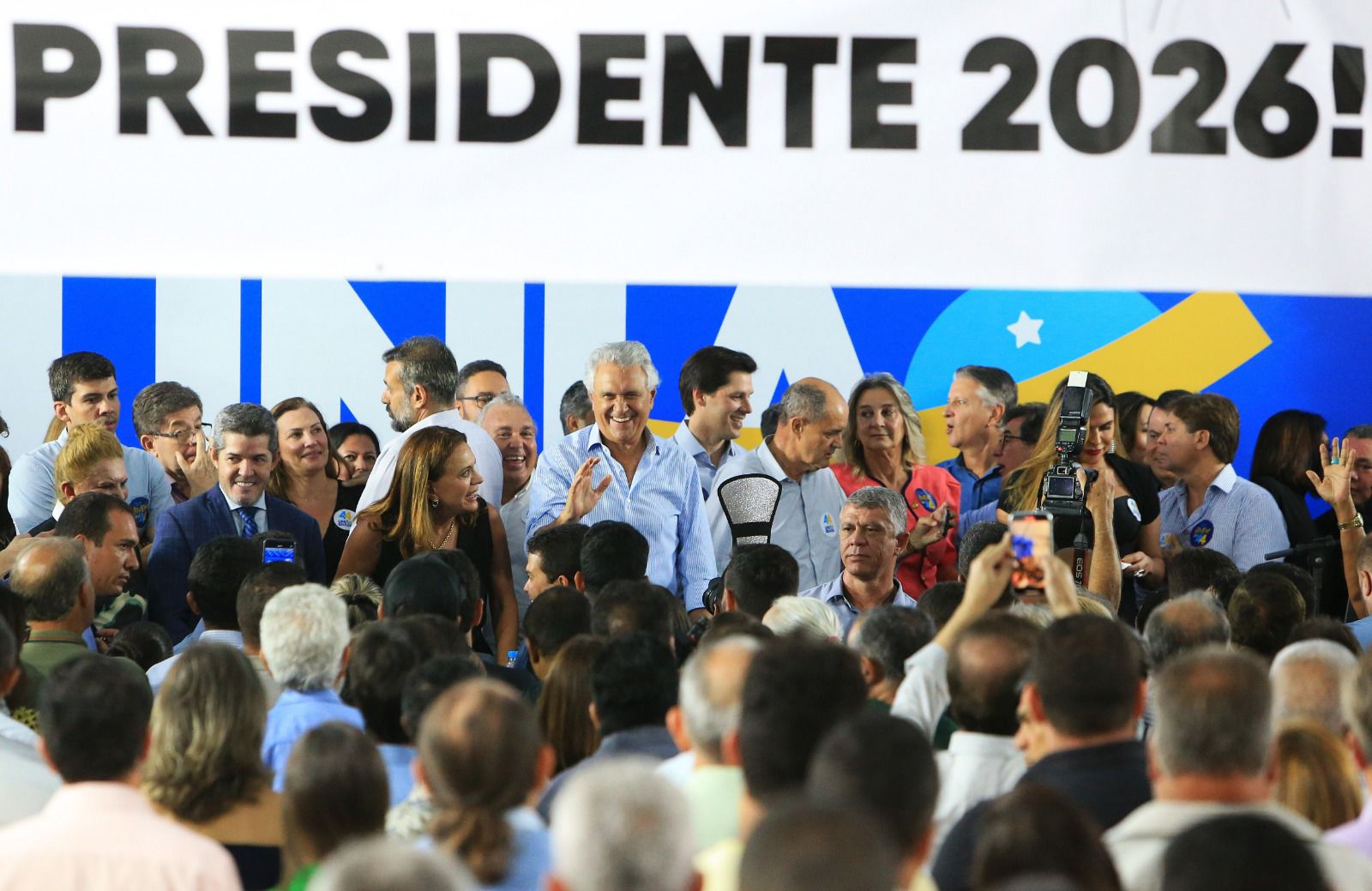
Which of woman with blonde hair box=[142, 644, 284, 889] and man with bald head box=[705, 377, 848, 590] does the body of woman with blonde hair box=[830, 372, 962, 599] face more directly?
the woman with blonde hair

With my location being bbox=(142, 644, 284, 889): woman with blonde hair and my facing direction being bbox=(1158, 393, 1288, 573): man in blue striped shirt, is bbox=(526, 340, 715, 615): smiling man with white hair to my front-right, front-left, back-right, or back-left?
front-left

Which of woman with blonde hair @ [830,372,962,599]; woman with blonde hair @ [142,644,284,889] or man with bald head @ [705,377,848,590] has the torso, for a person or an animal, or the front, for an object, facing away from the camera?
woman with blonde hair @ [142,644,284,889]

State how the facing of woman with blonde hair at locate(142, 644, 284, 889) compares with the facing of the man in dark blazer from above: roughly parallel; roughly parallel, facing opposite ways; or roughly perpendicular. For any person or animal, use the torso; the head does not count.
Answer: roughly parallel, facing opposite ways

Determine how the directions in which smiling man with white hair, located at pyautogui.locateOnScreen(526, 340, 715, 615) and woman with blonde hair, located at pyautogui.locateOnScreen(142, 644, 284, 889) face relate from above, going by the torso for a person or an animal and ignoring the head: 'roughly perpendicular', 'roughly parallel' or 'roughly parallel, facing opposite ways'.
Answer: roughly parallel, facing opposite ways

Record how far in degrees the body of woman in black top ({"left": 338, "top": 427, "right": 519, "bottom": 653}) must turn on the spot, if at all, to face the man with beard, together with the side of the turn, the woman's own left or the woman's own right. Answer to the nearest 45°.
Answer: approximately 135° to the woman's own left

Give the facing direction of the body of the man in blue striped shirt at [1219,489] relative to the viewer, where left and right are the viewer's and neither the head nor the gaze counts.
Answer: facing the viewer and to the left of the viewer

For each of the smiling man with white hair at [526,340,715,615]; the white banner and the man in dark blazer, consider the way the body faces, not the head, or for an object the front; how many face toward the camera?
3

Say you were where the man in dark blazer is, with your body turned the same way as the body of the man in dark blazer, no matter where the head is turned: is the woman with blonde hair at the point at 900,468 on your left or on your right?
on your left

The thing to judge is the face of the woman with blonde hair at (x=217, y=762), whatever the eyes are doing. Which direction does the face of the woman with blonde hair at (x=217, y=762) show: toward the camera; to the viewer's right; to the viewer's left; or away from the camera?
away from the camera

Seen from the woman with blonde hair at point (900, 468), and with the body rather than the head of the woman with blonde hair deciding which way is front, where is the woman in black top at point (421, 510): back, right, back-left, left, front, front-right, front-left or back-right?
front-right

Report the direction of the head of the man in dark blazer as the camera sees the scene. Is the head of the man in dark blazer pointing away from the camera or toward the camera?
toward the camera

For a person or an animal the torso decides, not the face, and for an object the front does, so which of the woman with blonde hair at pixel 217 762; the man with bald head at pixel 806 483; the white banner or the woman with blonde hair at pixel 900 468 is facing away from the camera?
the woman with blonde hair at pixel 217 762

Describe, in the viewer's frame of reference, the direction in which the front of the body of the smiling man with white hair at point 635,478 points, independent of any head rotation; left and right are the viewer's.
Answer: facing the viewer

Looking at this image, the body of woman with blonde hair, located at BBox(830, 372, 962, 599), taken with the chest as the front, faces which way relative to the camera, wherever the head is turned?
toward the camera
